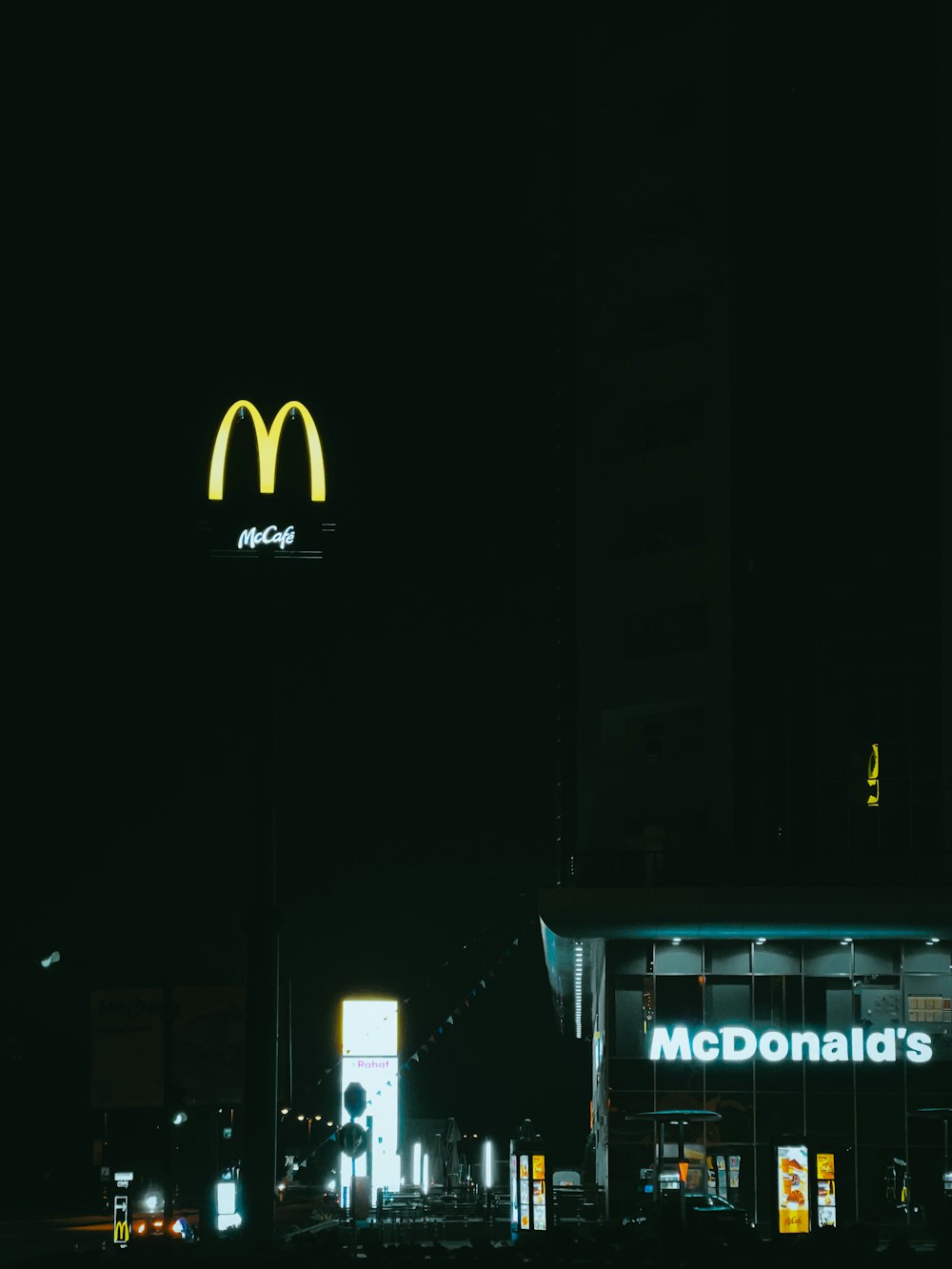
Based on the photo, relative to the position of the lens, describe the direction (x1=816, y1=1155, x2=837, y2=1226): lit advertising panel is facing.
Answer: facing the viewer

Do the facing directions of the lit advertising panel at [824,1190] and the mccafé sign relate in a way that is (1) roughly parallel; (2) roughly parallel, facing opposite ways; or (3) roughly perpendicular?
roughly parallel

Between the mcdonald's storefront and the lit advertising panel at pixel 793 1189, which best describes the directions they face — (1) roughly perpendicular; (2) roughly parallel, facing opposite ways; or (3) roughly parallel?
roughly parallel

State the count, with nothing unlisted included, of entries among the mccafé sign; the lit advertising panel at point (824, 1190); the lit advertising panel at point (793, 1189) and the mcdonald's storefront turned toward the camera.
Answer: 4

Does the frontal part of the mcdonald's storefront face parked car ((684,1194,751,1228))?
yes

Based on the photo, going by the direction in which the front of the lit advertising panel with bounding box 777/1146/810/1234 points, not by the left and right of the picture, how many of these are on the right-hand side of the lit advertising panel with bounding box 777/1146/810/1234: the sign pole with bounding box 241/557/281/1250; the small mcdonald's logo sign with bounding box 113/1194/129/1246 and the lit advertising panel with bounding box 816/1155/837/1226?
2

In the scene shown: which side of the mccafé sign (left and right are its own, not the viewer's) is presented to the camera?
front

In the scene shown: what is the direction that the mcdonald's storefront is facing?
toward the camera

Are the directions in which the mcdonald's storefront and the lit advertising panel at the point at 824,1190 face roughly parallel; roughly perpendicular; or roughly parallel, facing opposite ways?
roughly parallel

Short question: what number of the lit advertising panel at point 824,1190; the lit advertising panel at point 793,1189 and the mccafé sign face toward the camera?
3
